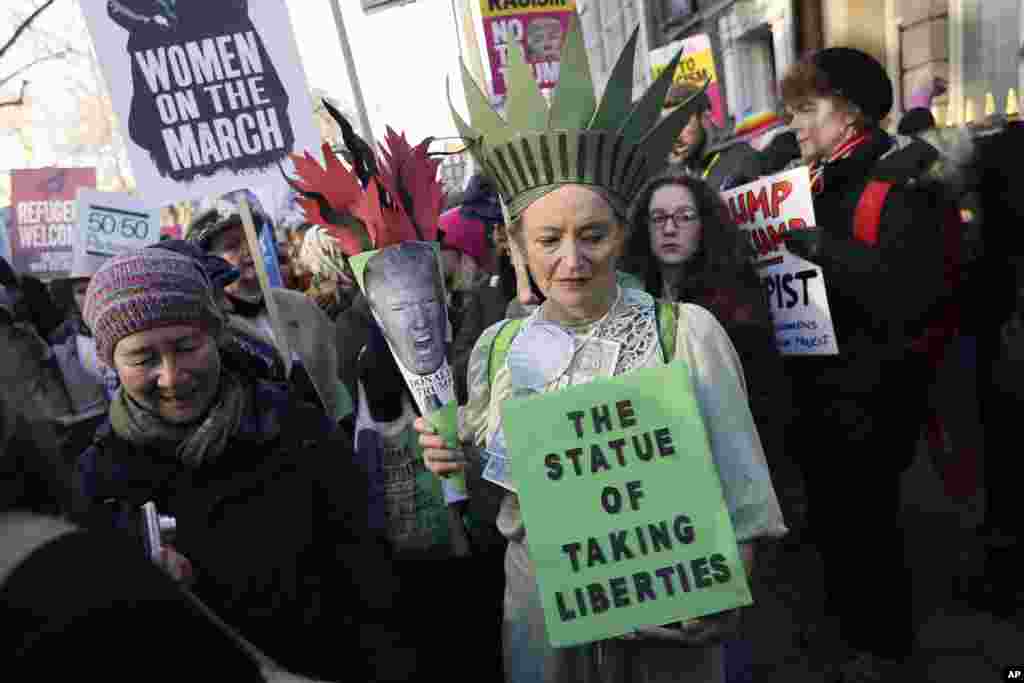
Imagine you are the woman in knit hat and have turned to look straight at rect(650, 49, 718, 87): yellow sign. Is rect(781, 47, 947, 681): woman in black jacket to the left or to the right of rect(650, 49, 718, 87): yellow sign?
right

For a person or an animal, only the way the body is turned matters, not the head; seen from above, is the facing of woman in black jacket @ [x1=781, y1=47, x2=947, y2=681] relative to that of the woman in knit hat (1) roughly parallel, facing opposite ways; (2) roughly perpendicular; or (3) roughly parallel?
roughly perpendicular

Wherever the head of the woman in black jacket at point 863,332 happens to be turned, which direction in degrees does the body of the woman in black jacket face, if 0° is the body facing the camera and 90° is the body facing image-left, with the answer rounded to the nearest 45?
approximately 90°

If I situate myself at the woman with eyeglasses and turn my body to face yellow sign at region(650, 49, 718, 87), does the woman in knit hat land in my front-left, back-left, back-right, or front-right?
back-left

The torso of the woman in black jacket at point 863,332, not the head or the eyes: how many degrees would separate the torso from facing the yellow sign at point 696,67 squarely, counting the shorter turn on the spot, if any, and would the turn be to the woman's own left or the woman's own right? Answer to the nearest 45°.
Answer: approximately 90° to the woman's own right

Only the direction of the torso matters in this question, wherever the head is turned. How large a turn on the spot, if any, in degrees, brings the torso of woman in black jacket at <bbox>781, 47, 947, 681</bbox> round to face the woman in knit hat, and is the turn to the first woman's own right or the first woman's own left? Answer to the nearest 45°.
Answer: approximately 45° to the first woman's own left
